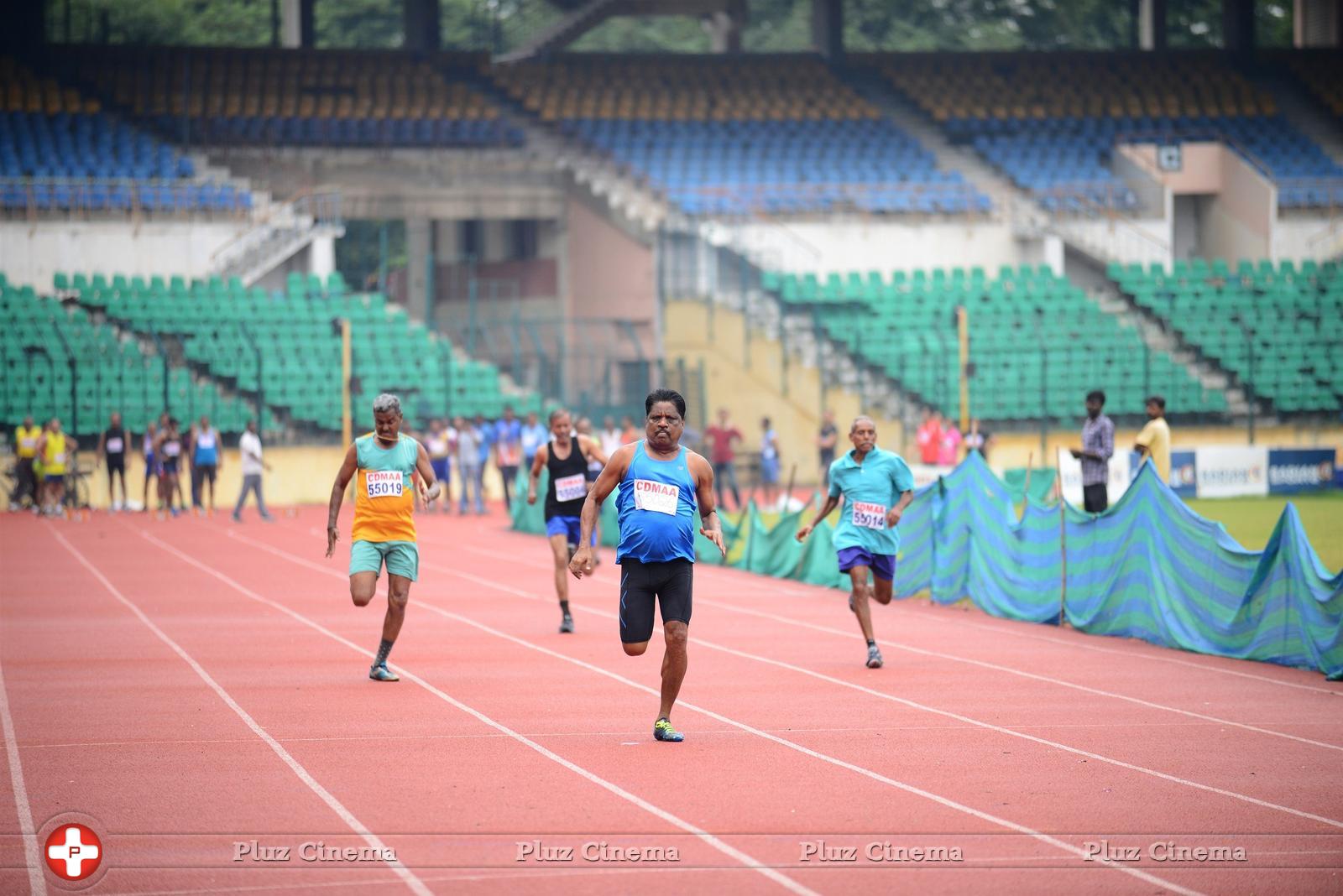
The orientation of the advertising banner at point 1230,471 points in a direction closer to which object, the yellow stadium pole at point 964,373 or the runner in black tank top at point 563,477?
the runner in black tank top

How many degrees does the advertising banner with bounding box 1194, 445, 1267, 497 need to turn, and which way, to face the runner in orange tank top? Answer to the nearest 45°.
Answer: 0° — it already faces them

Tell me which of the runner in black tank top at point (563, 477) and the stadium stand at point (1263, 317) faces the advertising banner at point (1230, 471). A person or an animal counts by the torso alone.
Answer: the stadium stand

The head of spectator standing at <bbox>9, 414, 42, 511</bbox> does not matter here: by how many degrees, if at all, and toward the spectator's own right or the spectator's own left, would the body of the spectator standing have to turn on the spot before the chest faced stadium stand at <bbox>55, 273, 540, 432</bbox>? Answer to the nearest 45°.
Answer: approximately 135° to the spectator's own left

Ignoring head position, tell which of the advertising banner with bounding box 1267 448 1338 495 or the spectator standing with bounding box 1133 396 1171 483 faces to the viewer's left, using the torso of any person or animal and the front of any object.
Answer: the spectator standing

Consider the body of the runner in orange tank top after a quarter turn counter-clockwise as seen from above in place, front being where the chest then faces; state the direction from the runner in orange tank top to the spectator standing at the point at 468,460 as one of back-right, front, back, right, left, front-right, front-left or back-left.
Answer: left

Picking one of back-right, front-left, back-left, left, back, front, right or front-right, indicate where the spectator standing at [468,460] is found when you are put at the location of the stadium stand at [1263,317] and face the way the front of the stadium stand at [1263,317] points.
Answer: front-right

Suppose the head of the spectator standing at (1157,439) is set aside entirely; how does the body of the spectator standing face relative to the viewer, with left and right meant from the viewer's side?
facing to the left of the viewer

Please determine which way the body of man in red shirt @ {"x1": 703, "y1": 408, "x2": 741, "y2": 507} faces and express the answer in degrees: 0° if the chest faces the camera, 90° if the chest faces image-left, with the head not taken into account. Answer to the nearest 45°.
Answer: approximately 0°

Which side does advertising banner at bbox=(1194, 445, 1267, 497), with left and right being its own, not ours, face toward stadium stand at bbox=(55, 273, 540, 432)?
right

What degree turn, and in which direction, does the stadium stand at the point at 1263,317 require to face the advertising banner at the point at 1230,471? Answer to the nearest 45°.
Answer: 0° — it already faces it
